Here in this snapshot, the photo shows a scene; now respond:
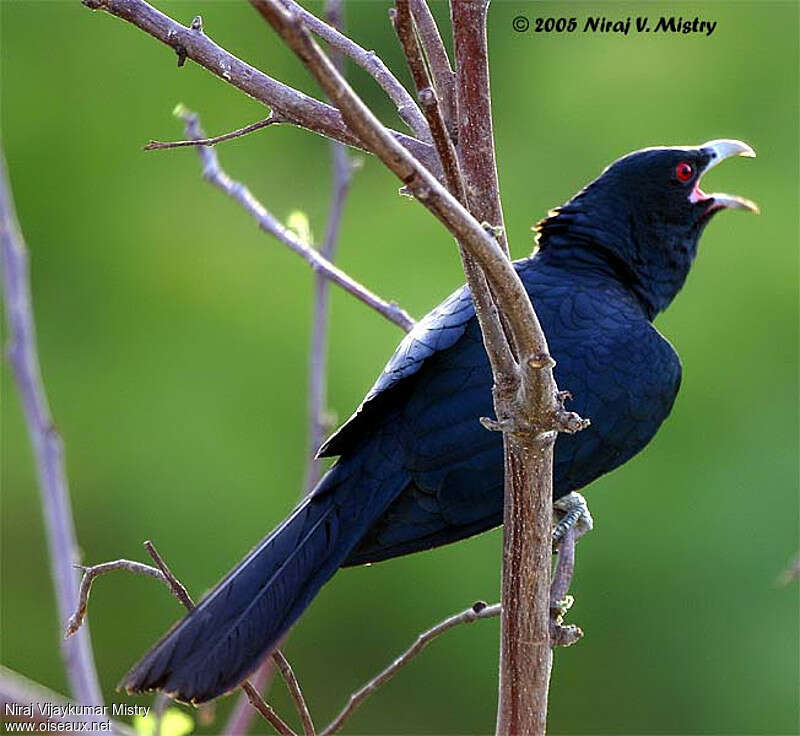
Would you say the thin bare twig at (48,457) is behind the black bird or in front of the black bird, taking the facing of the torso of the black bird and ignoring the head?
behind

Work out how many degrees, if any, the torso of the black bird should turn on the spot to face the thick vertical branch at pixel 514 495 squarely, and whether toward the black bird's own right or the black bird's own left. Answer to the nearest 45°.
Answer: approximately 90° to the black bird's own right

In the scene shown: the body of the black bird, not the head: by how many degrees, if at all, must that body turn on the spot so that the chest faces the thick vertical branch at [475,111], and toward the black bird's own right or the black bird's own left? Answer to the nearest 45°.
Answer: approximately 90° to the black bird's own right

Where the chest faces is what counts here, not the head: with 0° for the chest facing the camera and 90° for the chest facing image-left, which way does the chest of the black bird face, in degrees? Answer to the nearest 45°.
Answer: approximately 270°

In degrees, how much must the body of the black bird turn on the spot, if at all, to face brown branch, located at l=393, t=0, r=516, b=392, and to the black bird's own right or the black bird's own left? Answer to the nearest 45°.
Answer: approximately 90° to the black bird's own right

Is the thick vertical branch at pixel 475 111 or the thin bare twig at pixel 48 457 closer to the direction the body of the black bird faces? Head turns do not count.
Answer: the thick vertical branch

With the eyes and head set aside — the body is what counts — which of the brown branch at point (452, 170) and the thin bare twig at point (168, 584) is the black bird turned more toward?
the brown branch
